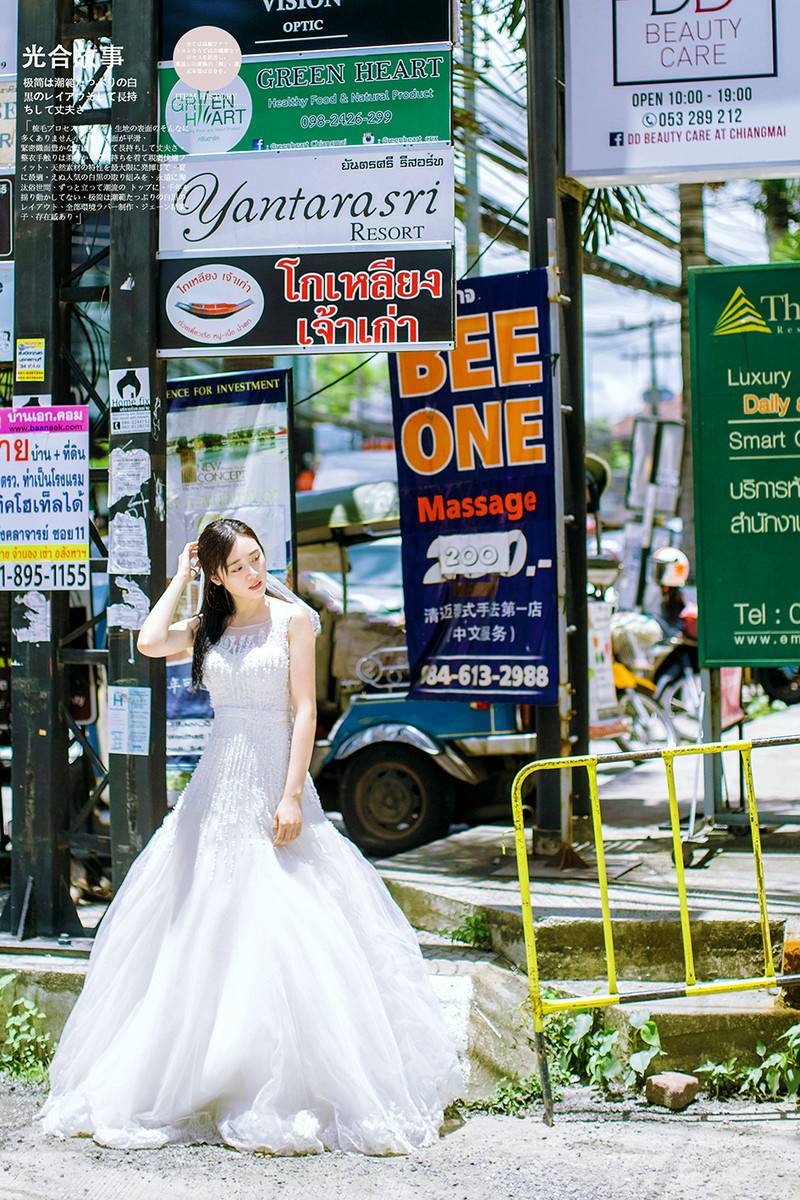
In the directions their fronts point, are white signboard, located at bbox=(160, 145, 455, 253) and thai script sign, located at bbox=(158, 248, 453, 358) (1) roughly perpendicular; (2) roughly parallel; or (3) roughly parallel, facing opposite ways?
roughly parallel

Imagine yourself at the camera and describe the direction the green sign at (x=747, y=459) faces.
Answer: facing the viewer

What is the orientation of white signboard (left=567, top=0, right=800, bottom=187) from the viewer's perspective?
toward the camera

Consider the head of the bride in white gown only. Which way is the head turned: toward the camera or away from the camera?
toward the camera

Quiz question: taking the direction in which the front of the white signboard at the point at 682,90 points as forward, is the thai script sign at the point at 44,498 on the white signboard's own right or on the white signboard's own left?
on the white signboard's own right

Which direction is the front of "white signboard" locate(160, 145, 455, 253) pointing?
toward the camera

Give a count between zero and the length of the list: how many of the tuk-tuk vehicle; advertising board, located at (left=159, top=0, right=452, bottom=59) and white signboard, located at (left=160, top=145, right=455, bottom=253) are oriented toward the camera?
2

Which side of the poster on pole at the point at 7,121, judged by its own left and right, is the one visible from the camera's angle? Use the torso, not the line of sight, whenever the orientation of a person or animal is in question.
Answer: front

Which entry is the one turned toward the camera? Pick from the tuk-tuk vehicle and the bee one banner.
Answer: the bee one banner

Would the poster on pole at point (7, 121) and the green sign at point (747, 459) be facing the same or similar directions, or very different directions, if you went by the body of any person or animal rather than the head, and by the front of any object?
same or similar directions

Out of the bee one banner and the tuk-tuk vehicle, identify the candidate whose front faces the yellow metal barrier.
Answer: the bee one banner

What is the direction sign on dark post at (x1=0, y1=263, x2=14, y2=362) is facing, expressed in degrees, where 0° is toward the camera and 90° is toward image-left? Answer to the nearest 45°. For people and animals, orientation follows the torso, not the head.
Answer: approximately 0°

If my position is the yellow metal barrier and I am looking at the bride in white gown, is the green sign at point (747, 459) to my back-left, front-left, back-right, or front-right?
back-right

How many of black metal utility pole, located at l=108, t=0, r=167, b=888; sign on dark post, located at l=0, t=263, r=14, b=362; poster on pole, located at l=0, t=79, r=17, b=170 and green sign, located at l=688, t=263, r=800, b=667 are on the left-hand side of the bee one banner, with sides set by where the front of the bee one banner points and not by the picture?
1

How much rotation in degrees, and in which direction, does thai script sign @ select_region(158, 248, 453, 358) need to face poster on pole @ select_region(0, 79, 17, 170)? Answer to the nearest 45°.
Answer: approximately 90° to its right
